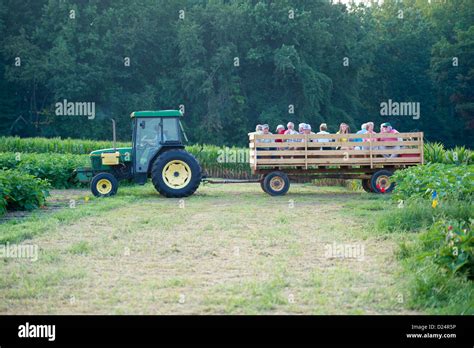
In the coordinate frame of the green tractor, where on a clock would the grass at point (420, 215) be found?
The grass is roughly at 8 o'clock from the green tractor.

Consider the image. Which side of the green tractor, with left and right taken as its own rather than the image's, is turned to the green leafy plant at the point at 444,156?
back

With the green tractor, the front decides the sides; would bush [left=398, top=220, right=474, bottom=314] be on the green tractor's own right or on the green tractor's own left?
on the green tractor's own left

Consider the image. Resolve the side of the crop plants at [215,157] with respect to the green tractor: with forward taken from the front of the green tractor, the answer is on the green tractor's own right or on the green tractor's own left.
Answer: on the green tractor's own right

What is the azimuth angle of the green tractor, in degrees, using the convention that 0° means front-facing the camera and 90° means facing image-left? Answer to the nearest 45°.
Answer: approximately 90°

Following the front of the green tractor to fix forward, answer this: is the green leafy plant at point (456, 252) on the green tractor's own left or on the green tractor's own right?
on the green tractor's own left

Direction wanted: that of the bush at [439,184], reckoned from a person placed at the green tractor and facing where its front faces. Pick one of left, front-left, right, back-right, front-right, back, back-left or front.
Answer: back-left

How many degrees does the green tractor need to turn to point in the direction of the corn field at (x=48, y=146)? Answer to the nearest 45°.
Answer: approximately 90° to its right
